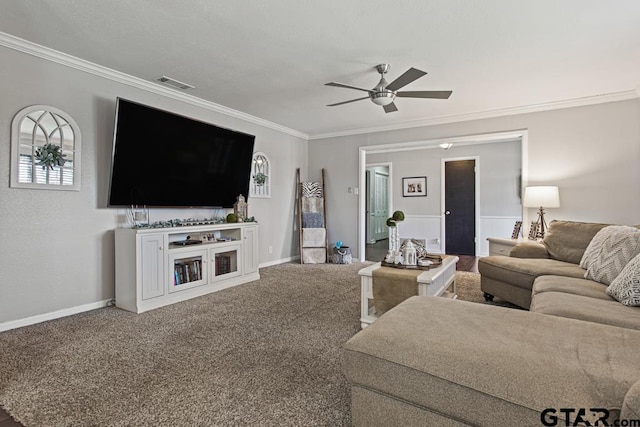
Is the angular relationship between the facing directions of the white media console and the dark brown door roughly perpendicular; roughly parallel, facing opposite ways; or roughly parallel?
roughly perpendicular

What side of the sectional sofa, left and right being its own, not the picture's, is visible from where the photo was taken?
left

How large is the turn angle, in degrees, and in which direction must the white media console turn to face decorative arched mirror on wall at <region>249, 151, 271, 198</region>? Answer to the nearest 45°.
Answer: approximately 90° to its left

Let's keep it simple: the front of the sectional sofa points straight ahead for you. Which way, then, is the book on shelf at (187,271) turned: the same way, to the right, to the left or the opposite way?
the opposite way

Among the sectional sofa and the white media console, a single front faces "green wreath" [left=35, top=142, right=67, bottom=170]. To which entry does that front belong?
the sectional sofa

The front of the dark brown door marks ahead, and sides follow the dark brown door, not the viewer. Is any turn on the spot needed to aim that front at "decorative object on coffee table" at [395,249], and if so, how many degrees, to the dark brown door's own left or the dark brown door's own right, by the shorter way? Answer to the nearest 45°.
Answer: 0° — it already faces it

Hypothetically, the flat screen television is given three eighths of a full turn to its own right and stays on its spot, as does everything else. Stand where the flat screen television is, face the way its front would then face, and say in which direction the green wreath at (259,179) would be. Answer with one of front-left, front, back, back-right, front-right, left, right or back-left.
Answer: back-right
